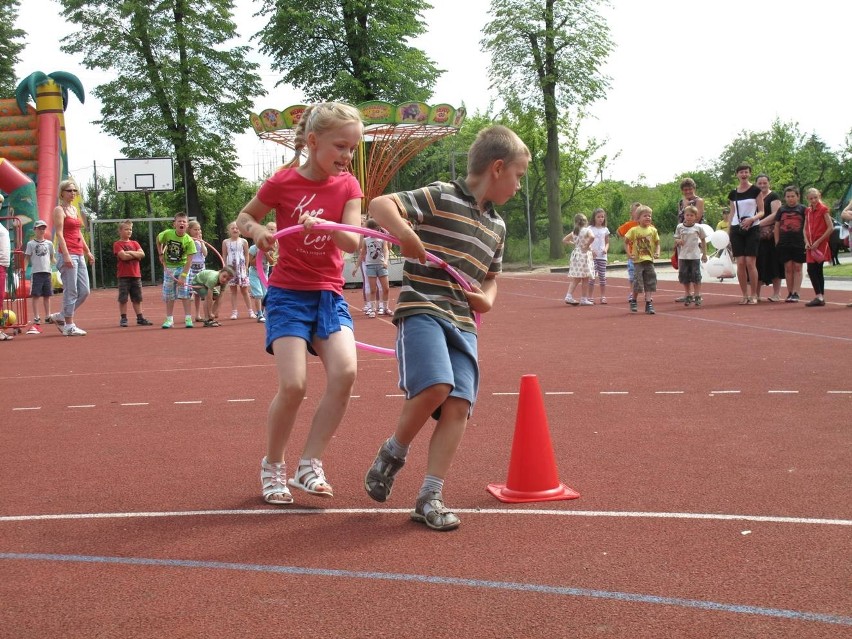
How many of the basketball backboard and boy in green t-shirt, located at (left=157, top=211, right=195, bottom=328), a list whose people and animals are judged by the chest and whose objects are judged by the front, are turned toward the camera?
2

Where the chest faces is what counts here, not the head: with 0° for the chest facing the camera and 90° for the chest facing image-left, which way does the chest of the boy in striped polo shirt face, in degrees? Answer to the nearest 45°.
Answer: approximately 315°

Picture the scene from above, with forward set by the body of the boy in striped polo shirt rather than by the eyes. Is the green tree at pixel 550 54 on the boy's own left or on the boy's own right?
on the boy's own left

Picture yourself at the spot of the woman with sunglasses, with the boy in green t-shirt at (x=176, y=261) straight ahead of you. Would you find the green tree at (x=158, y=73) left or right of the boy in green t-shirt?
left

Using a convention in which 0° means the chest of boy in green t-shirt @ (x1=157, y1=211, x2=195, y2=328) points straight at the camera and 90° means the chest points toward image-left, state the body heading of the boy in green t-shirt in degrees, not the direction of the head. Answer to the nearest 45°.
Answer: approximately 0°

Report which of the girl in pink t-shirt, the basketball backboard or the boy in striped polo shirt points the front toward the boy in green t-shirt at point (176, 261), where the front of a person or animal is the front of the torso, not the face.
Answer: the basketball backboard

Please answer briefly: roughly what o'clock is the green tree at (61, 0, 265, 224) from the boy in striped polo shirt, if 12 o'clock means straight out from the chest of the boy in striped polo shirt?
The green tree is roughly at 7 o'clock from the boy in striped polo shirt.

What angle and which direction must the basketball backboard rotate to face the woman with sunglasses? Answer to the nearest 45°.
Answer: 0° — it already faces them

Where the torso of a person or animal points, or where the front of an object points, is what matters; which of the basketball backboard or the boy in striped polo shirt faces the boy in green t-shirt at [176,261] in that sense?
the basketball backboard
